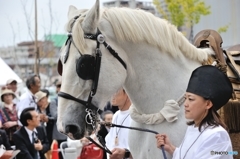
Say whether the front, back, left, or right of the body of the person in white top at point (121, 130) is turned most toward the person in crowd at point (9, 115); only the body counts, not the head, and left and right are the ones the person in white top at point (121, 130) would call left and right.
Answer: right

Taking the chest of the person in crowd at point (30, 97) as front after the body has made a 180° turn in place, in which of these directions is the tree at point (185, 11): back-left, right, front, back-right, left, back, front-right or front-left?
right

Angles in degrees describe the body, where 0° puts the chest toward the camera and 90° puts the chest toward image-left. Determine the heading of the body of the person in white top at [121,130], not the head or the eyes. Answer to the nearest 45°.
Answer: approximately 45°

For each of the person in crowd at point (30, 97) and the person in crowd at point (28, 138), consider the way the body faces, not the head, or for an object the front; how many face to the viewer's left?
0

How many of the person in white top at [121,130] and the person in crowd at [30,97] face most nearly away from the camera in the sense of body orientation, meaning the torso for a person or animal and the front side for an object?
0

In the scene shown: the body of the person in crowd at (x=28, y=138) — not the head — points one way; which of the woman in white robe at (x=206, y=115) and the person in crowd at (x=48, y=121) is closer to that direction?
the woman in white robe

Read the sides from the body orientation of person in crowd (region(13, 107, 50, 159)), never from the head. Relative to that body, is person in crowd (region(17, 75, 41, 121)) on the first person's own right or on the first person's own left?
on the first person's own left

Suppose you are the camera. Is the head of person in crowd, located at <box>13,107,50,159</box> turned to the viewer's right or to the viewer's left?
to the viewer's right
